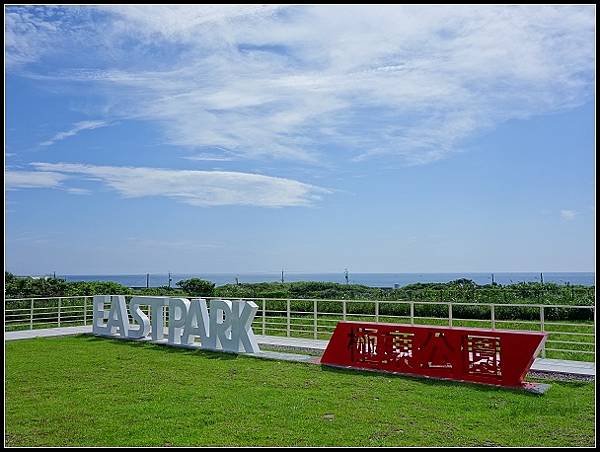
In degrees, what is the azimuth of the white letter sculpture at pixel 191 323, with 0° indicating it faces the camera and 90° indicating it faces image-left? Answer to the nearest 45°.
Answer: approximately 45°

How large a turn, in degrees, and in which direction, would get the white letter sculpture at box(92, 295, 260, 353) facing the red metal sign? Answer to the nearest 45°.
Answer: approximately 90° to its left
